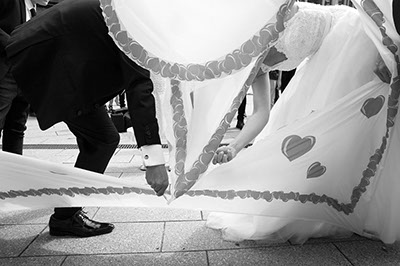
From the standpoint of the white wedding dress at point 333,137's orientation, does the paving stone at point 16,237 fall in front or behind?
in front

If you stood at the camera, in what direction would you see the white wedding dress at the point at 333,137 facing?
facing to the left of the viewer

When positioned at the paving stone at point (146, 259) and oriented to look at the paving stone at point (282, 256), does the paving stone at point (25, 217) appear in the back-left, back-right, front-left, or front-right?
back-left

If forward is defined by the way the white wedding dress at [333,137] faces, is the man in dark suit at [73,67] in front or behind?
in front

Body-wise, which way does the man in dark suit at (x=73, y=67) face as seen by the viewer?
to the viewer's right

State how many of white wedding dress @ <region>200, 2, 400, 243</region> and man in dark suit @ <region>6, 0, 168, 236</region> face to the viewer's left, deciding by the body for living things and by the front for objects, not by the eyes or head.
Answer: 1
